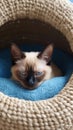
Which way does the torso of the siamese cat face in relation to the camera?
toward the camera

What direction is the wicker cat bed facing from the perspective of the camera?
toward the camera
